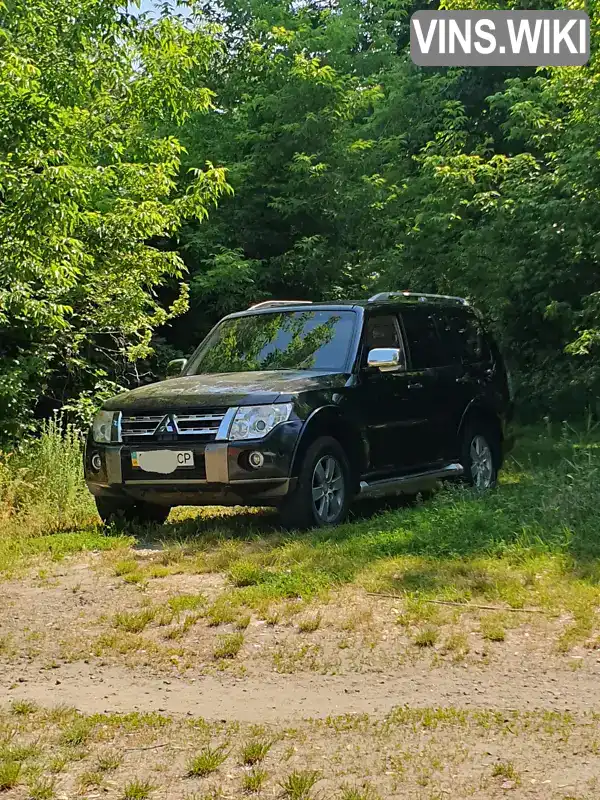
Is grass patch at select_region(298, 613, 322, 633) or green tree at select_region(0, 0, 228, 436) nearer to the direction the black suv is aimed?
the grass patch

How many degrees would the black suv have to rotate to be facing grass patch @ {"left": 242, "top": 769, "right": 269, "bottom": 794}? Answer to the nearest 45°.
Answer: approximately 45° to its left

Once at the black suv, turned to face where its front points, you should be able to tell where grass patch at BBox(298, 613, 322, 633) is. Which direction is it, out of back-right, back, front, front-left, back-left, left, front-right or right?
front-left

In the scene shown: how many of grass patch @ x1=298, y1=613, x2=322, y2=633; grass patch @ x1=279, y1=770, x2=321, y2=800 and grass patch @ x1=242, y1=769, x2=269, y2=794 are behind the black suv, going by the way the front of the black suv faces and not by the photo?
0

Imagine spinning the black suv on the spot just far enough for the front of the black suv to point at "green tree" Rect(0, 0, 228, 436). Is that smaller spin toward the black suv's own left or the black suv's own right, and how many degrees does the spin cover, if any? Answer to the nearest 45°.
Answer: approximately 90° to the black suv's own right

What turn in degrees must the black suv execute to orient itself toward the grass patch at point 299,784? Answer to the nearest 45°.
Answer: approximately 45° to its left

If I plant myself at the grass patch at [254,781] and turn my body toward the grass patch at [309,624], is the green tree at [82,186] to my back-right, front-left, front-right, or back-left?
front-left
